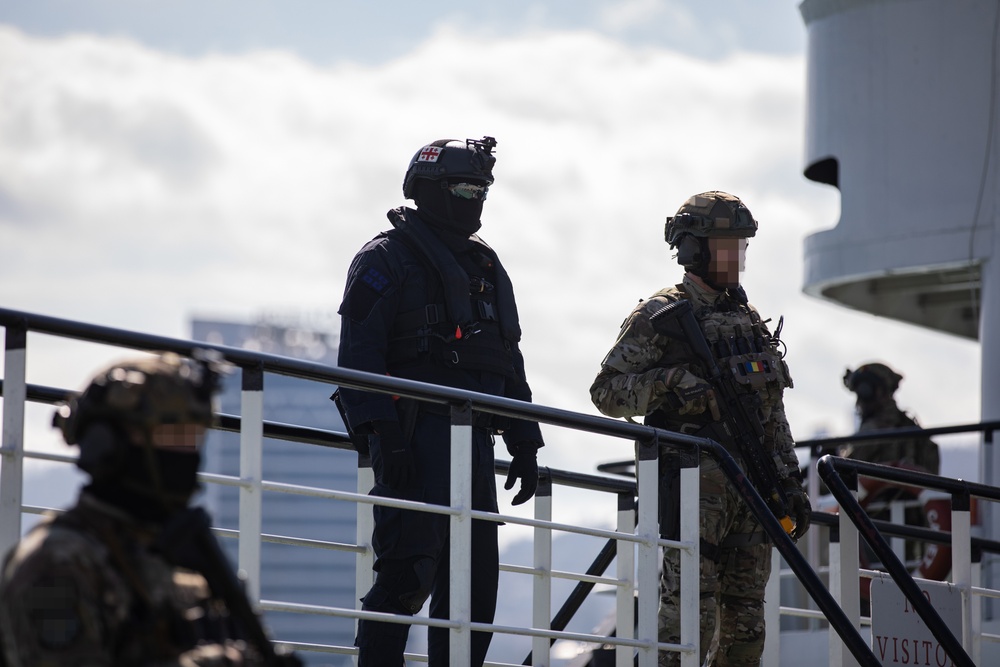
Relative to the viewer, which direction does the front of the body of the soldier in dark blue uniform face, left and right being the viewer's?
facing the viewer and to the right of the viewer

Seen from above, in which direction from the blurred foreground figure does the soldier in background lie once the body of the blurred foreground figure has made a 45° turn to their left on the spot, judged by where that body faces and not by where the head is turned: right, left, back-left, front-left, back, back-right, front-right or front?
front-left

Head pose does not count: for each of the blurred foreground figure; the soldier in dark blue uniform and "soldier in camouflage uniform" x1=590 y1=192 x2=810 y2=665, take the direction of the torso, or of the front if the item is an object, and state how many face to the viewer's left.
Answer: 0

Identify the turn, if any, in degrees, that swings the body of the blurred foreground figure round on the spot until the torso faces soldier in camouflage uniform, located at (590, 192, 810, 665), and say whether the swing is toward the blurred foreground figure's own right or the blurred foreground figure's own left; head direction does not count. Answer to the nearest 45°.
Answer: approximately 90° to the blurred foreground figure's own left

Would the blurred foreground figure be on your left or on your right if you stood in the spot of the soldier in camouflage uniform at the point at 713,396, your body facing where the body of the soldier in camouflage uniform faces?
on your right

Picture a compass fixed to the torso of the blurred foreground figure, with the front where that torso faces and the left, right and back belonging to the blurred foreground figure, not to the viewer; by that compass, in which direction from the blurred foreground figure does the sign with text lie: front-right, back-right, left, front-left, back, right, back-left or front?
left

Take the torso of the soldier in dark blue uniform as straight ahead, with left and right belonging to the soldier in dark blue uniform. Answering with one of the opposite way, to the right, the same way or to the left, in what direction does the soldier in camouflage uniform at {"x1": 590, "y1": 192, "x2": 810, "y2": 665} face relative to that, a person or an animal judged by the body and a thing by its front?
the same way

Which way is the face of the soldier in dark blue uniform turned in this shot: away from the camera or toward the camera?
toward the camera

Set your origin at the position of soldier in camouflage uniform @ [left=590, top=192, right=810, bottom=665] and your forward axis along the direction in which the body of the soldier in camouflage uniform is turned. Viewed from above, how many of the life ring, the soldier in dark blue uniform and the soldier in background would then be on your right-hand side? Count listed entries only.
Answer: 1

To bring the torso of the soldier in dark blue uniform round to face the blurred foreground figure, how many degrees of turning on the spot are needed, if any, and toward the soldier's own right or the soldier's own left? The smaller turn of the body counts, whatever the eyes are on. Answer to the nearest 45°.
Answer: approximately 45° to the soldier's own right

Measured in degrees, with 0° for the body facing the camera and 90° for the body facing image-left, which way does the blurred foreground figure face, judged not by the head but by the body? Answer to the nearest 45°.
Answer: approximately 315°

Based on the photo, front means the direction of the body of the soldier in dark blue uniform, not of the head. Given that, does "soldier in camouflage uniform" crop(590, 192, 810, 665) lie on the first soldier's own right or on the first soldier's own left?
on the first soldier's own left

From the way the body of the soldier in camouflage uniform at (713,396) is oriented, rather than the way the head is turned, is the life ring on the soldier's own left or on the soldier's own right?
on the soldier's own left
